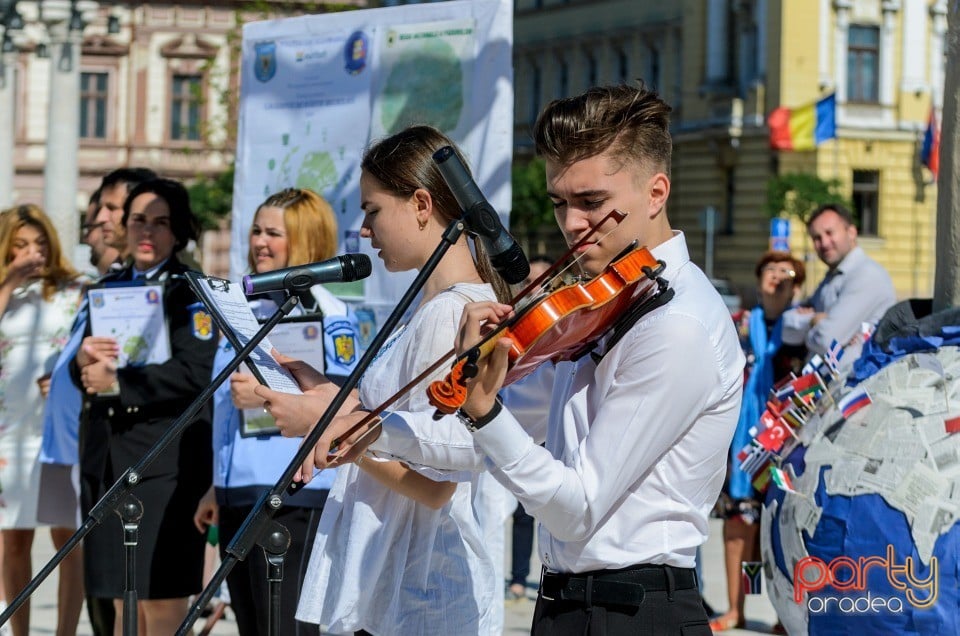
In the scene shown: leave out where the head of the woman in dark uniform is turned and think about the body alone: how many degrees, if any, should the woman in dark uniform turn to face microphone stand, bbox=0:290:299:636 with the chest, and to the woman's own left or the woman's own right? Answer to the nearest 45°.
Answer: approximately 45° to the woman's own left

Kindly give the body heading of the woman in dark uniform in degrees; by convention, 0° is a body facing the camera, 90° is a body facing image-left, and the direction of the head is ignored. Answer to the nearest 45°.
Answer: approximately 45°

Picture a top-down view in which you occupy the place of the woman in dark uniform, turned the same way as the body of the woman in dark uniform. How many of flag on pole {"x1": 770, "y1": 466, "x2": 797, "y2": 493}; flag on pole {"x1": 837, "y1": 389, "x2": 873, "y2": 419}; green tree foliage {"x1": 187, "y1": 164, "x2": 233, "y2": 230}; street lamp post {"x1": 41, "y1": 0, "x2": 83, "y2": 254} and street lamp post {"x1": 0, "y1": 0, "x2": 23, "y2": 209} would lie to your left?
2

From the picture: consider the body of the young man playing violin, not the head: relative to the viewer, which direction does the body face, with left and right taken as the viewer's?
facing to the left of the viewer

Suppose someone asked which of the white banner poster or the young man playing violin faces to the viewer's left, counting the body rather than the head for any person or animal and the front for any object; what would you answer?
the young man playing violin

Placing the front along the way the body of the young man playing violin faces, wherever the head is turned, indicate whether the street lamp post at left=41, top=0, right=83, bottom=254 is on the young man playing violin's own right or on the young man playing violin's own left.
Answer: on the young man playing violin's own right

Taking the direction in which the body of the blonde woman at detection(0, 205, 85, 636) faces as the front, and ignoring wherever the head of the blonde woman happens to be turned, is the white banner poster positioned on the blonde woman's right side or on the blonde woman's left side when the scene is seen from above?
on the blonde woman's left side

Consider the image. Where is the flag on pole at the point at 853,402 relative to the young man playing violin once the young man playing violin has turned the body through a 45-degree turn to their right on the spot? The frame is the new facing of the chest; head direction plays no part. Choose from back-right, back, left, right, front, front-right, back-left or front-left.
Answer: right

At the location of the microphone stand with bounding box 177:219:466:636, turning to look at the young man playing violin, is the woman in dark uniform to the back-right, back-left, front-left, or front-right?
back-left
